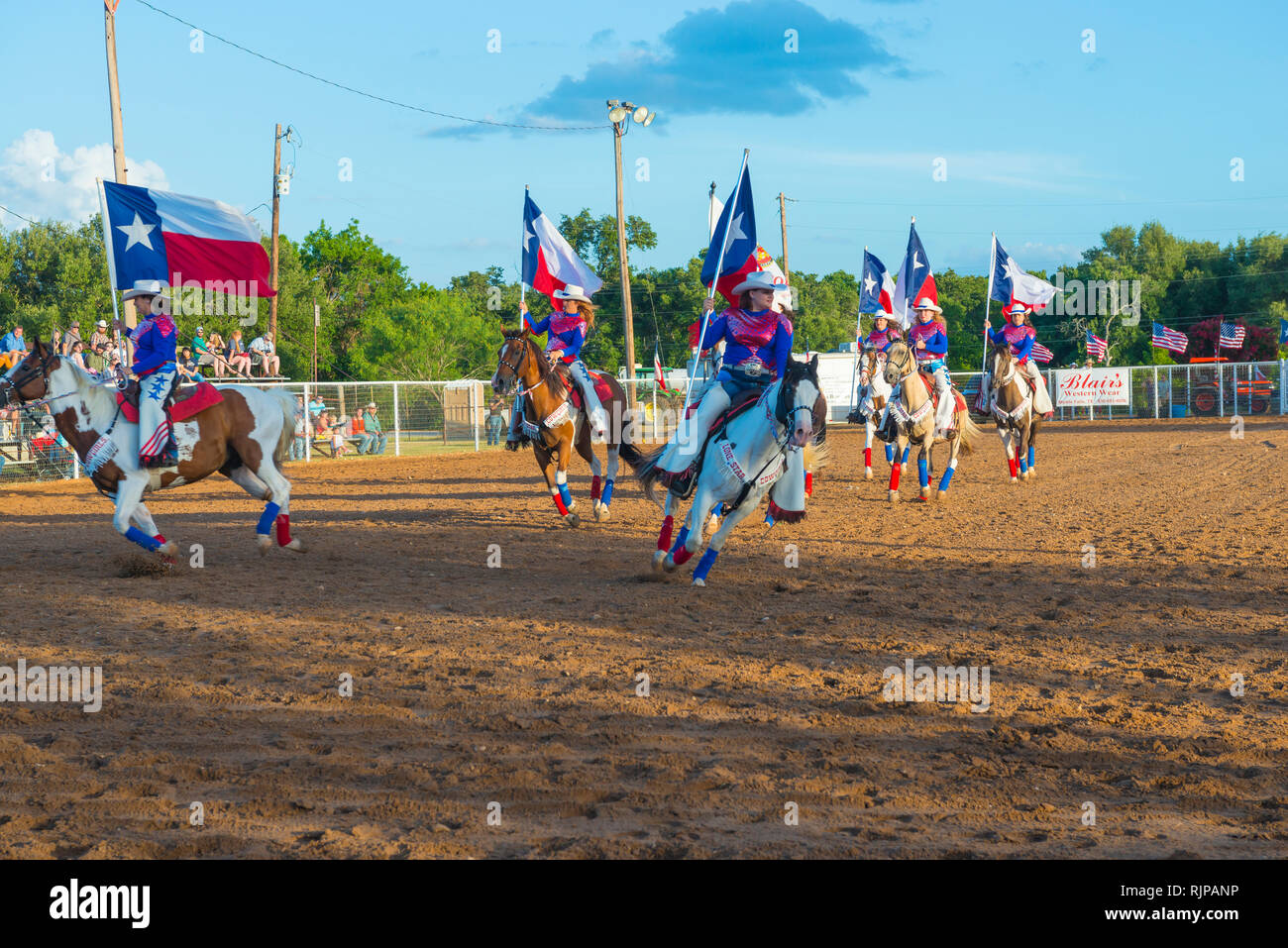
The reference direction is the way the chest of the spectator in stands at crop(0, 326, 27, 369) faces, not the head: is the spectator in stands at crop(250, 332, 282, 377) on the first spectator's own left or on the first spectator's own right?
on the first spectator's own left

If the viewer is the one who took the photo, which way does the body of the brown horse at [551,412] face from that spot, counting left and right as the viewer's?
facing the viewer and to the left of the viewer

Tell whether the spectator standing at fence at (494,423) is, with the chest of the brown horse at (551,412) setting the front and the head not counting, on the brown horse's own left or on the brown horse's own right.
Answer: on the brown horse's own right

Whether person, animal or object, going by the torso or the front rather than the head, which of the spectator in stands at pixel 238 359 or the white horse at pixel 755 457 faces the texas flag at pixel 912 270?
the spectator in stands

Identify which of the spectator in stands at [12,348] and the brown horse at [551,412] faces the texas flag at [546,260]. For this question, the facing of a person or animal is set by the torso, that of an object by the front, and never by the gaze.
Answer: the spectator in stands

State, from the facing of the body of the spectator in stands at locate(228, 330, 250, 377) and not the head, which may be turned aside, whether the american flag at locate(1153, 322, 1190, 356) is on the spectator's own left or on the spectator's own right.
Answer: on the spectator's own left

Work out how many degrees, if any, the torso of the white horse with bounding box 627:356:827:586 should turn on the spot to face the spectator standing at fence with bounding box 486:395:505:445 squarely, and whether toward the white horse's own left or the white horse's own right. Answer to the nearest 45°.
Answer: approximately 135° to the white horse's own left

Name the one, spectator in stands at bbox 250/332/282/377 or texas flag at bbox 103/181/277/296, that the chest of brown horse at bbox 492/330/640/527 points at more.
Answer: the texas flag

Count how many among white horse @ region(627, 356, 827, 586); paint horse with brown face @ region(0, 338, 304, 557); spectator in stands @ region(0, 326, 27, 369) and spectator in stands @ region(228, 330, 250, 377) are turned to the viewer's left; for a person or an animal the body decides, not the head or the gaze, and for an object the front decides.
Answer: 1

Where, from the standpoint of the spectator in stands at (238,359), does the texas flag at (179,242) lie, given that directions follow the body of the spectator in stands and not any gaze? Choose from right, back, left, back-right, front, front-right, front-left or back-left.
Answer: front-right

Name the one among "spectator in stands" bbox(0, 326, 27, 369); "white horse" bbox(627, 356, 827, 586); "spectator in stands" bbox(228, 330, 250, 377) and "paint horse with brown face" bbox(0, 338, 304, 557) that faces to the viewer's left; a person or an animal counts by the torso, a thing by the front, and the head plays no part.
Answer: the paint horse with brown face

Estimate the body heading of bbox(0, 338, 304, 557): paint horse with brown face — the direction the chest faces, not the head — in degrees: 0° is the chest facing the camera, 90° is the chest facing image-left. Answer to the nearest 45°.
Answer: approximately 90°

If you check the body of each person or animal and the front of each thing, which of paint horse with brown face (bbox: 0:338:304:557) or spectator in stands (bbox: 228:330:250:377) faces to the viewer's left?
the paint horse with brown face

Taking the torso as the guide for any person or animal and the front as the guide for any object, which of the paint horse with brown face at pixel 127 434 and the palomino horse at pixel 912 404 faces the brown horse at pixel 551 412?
the palomino horse
